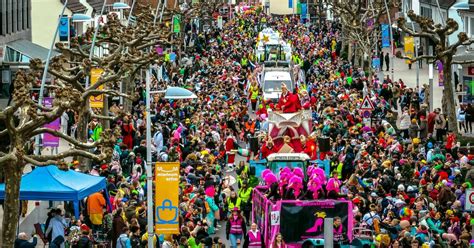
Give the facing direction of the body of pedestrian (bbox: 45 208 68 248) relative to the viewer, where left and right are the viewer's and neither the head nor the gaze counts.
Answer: facing away from the viewer

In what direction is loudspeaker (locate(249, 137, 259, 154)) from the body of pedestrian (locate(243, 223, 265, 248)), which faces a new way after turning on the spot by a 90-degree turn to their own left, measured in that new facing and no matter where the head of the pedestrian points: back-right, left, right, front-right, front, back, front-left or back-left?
left

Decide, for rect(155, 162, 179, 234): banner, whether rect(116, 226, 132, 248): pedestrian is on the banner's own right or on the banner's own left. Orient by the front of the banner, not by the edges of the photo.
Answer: on the banner's own right

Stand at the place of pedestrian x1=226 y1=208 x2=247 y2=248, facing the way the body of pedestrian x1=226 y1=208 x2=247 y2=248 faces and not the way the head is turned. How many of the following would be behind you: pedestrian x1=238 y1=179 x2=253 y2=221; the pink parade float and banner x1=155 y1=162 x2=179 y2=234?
1

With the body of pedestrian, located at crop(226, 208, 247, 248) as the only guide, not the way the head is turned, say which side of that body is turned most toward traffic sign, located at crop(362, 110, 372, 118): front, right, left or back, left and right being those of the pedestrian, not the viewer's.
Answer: back

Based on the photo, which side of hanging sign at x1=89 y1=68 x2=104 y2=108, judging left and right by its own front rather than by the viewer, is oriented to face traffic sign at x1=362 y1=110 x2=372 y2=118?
left
